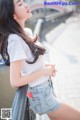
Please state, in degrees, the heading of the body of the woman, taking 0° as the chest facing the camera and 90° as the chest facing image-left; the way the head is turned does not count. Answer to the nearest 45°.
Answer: approximately 270°
